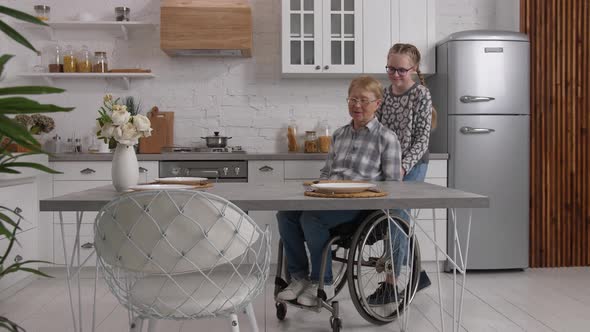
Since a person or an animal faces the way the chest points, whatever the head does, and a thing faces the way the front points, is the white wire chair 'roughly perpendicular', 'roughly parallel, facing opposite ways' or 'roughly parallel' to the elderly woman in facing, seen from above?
roughly parallel, facing opposite ways

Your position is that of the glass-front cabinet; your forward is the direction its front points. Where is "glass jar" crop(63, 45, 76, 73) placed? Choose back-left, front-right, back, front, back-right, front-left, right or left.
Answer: right

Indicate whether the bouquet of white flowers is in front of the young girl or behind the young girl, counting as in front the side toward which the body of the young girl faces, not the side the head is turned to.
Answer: in front

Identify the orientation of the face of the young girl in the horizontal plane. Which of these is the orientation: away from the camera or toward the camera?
toward the camera

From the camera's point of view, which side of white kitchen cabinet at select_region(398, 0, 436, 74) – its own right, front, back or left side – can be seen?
front

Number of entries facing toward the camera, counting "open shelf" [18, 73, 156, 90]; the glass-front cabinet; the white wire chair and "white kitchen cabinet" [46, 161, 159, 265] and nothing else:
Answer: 3

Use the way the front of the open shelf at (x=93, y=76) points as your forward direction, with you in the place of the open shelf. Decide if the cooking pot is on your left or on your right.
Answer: on your left

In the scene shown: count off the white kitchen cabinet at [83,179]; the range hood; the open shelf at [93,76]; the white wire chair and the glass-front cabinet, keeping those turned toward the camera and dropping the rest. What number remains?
4

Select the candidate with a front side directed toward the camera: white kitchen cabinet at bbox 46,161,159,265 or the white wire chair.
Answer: the white kitchen cabinet

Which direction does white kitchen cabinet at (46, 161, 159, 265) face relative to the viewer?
toward the camera

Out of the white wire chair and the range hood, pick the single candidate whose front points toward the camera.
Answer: the range hood

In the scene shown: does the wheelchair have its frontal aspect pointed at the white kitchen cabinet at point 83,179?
no

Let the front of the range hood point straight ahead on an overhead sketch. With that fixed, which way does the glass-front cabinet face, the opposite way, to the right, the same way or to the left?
the same way

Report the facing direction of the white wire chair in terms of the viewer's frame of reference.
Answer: facing away from the viewer and to the right of the viewer

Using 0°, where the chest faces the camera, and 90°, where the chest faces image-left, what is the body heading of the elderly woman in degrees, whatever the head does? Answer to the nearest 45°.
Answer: approximately 45°

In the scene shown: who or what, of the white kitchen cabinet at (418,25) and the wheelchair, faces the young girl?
the white kitchen cabinet

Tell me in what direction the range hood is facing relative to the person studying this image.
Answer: facing the viewer

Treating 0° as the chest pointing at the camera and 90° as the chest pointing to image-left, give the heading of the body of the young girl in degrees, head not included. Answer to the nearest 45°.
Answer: approximately 45°
